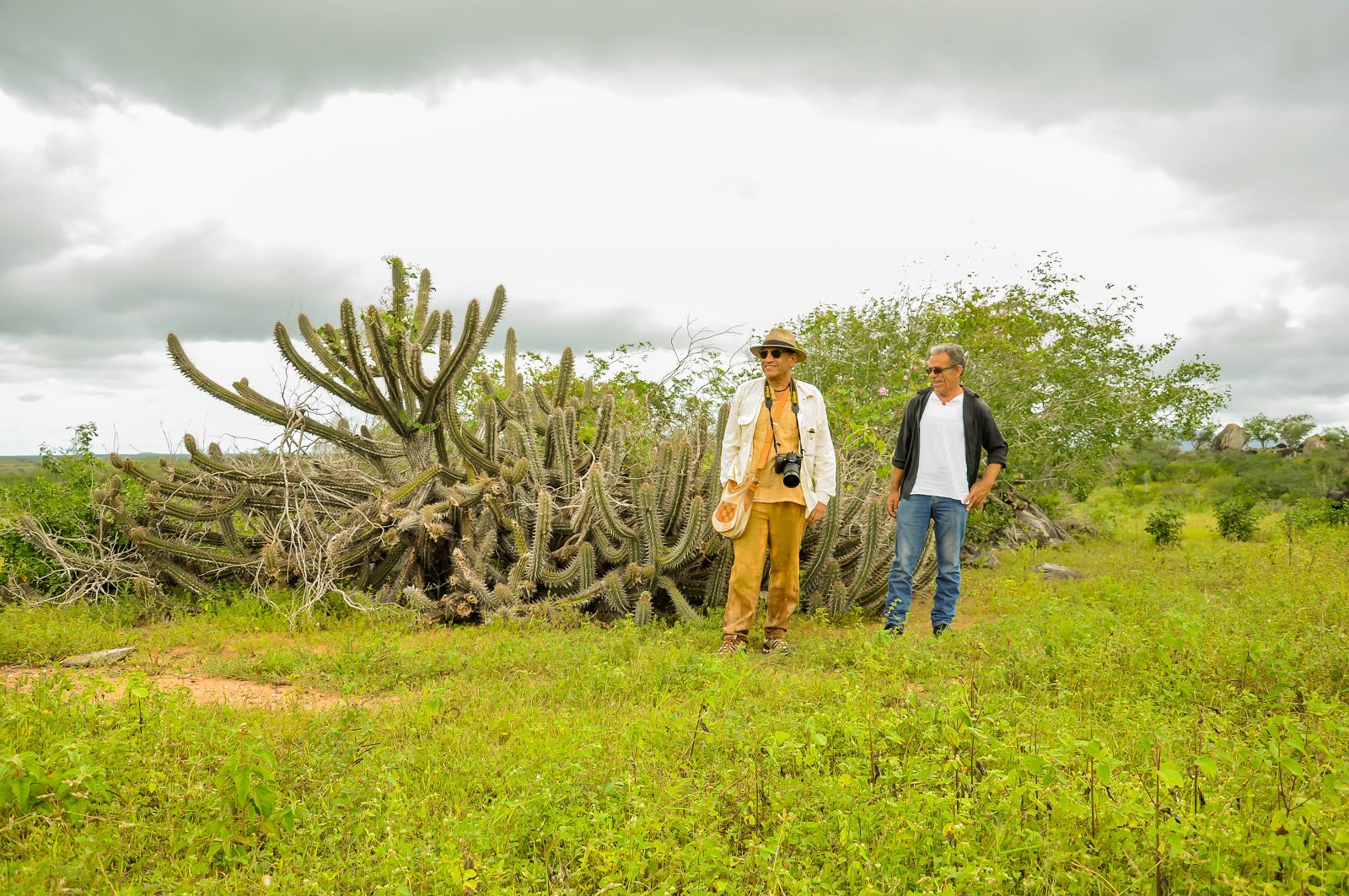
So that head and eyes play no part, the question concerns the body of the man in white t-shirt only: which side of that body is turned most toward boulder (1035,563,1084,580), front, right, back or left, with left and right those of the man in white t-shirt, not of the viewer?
back

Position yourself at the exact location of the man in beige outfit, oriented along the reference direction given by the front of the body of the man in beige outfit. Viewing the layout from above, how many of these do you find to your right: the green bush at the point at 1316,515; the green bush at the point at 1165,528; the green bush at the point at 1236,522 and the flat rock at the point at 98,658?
1

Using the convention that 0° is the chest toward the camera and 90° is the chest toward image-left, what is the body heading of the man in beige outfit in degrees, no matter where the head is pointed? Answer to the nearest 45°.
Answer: approximately 0°

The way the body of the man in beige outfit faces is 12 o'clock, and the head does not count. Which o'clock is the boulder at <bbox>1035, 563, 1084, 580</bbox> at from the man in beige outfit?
The boulder is roughly at 7 o'clock from the man in beige outfit.

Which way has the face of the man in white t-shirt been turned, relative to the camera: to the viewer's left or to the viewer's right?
to the viewer's left

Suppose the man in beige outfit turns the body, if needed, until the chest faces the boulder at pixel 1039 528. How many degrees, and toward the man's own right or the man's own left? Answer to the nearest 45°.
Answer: approximately 135° to the man's own left

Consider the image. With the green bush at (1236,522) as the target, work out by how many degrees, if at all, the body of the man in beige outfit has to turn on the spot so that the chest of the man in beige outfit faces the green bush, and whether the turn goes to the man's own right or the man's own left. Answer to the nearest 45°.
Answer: approximately 135° to the man's own left

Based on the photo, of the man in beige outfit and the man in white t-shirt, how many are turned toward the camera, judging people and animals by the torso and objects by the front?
2

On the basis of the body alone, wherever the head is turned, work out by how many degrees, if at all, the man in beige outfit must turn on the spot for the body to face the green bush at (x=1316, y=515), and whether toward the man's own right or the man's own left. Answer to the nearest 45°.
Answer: approximately 135° to the man's own left

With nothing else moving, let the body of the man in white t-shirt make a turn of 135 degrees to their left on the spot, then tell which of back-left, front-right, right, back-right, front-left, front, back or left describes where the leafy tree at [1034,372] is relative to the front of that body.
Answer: front-left

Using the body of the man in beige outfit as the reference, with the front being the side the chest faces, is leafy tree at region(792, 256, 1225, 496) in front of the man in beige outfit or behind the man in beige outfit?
behind

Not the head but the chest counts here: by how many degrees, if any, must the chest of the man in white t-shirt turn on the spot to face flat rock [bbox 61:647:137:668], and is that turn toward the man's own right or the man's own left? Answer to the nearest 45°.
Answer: approximately 90° to the man's own right

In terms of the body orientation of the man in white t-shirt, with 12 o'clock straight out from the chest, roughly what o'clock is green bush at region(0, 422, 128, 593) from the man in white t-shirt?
The green bush is roughly at 3 o'clock from the man in white t-shirt.

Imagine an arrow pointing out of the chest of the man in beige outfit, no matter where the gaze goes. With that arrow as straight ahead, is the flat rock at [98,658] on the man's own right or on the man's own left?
on the man's own right

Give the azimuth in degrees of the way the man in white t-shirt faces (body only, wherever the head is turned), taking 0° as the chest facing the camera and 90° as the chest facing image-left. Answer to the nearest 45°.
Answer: approximately 0°
